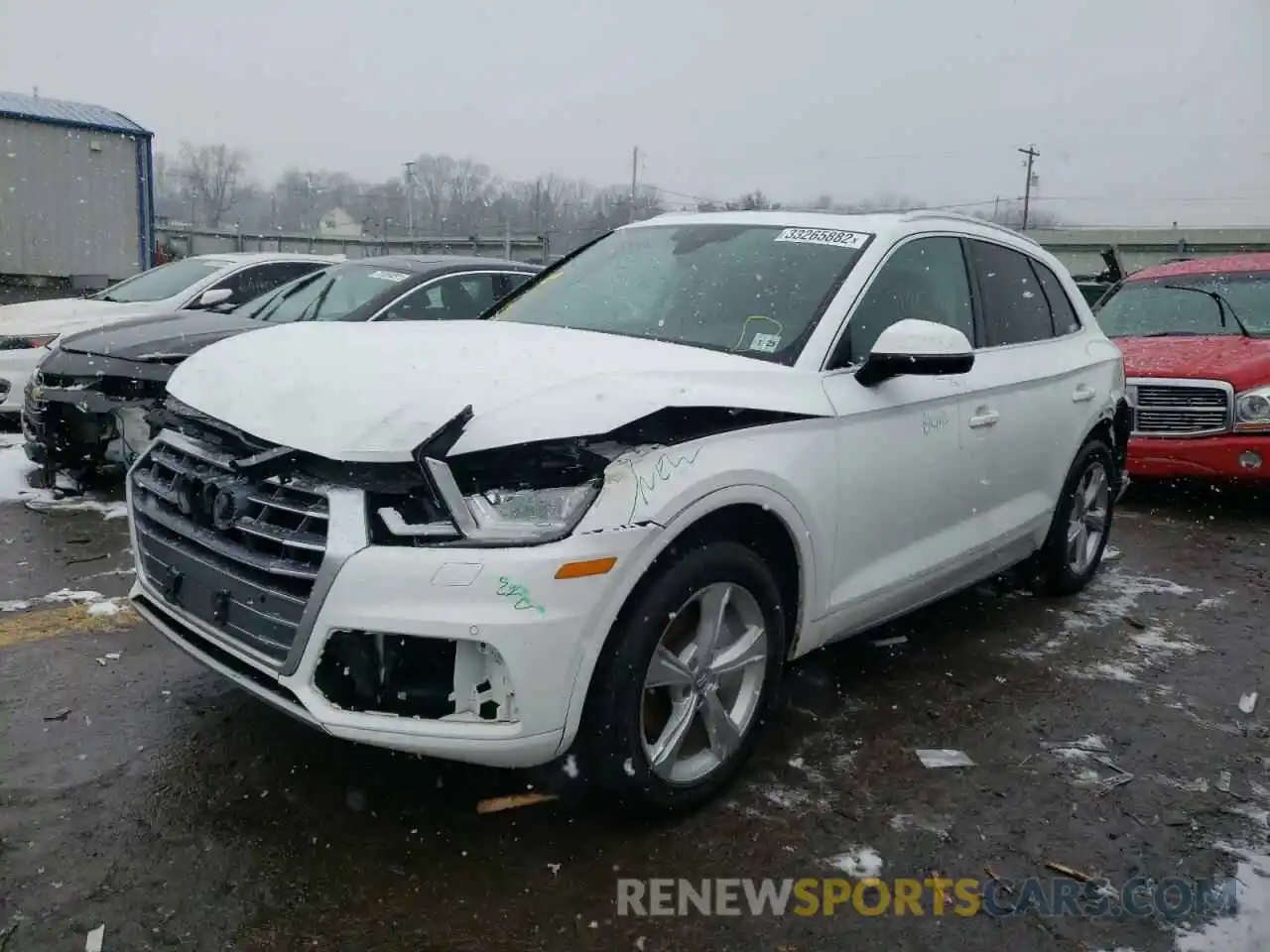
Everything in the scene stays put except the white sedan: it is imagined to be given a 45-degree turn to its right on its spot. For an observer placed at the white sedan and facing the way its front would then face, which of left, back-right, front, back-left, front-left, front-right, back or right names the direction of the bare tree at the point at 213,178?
right

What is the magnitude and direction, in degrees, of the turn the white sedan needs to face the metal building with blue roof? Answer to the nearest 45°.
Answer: approximately 135° to its right

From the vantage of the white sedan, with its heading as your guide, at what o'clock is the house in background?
The house in background is roughly at 5 o'clock from the white sedan.

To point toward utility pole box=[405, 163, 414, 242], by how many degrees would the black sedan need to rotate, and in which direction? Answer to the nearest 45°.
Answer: approximately 135° to its right

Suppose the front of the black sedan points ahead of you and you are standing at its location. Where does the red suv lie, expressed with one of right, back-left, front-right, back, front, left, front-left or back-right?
back-left

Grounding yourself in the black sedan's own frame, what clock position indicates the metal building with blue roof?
The metal building with blue roof is roughly at 4 o'clock from the black sedan.

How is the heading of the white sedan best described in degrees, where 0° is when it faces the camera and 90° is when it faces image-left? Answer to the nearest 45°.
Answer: approximately 45°

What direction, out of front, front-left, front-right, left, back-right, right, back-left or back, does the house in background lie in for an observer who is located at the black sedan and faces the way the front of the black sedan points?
back-right

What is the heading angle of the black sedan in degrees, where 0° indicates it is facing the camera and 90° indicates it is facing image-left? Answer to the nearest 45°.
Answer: approximately 45°

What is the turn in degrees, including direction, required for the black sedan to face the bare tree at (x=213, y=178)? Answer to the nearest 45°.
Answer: approximately 135° to its right
